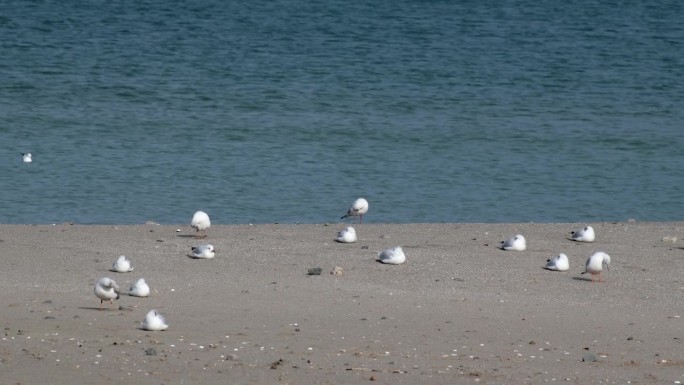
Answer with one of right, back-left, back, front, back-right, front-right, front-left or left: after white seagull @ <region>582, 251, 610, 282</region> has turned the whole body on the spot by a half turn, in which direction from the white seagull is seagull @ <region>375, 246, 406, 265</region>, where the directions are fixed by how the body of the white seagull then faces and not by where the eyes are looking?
front

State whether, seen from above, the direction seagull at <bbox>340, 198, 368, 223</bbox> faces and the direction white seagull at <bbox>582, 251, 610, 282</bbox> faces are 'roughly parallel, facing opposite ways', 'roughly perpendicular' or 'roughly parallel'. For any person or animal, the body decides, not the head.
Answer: roughly parallel

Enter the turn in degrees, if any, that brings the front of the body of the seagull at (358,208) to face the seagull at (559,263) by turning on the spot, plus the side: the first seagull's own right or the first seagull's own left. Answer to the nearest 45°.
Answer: approximately 45° to the first seagull's own right

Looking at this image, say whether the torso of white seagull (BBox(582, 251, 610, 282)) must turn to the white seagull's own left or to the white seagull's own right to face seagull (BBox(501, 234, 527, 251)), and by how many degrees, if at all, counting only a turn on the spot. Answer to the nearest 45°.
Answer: approximately 135° to the white seagull's own left

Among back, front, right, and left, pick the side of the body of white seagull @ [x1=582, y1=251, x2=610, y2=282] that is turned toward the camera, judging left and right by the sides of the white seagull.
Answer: right

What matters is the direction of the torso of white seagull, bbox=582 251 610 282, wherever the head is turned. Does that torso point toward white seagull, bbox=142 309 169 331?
no

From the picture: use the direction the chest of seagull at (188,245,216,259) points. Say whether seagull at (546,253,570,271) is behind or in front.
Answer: in front

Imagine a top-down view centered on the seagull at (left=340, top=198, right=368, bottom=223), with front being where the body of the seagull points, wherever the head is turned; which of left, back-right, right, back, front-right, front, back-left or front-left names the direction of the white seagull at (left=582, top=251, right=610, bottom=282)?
front-right

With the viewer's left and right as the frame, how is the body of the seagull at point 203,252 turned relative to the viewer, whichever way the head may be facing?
facing to the right of the viewer

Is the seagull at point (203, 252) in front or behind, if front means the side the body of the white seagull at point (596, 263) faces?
behind

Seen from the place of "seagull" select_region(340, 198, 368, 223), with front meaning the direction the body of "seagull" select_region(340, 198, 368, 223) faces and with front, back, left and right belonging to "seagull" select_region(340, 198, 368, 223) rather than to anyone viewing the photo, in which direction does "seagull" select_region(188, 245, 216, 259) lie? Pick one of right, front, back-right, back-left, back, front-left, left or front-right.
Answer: back-right

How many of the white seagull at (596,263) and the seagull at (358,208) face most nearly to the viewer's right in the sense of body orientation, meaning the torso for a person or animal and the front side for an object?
2

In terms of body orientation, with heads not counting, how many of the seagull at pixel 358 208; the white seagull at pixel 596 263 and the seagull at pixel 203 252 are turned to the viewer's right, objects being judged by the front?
3

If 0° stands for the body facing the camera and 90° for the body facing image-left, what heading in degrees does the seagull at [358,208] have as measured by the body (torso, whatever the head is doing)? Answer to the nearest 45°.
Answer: approximately 270°

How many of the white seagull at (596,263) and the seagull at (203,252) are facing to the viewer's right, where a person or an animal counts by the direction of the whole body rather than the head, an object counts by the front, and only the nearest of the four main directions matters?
2

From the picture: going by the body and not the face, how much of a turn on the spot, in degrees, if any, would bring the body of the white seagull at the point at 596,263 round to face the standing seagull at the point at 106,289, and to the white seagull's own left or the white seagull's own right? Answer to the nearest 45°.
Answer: approximately 135° to the white seagull's own right
